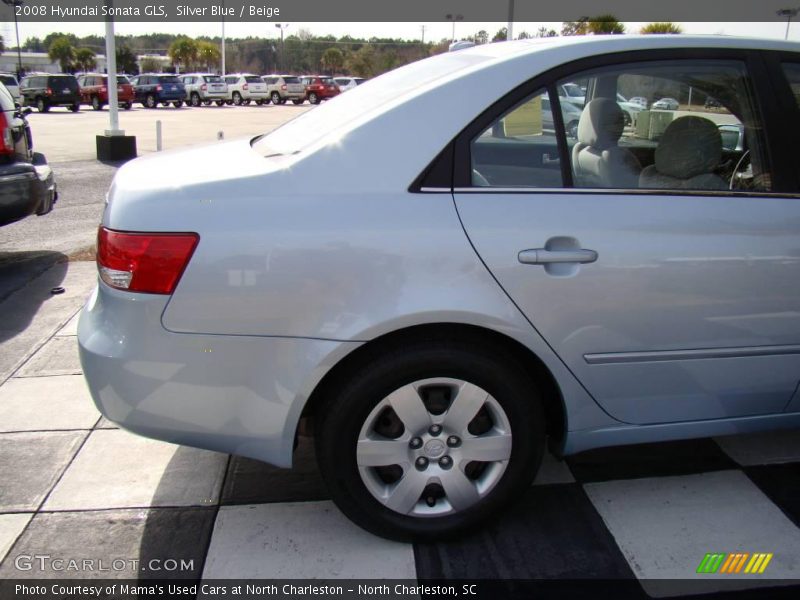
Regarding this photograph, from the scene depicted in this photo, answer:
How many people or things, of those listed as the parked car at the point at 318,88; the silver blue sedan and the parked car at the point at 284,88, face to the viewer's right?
1

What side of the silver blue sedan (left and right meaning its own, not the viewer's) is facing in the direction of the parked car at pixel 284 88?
left

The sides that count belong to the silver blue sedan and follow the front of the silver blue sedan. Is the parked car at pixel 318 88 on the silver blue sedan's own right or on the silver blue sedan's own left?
on the silver blue sedan's own left

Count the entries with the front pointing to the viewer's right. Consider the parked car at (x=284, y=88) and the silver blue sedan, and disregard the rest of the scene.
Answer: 1

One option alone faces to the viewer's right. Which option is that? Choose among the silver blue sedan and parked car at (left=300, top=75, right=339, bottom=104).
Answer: the silver blue sedan

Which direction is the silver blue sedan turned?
to the viewer's right

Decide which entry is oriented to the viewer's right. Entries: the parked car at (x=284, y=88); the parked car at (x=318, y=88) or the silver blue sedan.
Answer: the silver blue sedan

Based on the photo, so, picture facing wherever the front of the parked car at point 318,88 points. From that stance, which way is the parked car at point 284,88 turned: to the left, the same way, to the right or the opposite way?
the same way

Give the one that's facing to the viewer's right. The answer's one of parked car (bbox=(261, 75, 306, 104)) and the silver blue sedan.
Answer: the silver blue sedan

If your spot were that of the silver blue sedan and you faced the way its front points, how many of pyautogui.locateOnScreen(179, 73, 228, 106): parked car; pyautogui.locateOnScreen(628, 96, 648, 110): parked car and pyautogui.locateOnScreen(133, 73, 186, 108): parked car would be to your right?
0
